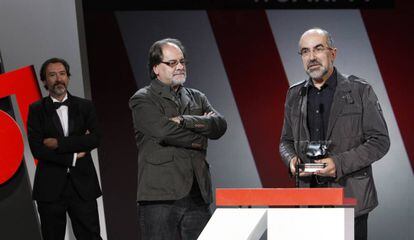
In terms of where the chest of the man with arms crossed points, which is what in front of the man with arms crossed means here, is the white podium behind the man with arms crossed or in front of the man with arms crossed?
in front

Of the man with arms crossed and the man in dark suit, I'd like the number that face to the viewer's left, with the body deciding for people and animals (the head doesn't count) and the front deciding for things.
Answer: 0

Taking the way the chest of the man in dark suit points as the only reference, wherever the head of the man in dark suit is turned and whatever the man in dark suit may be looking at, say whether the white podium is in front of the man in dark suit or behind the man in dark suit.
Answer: in front

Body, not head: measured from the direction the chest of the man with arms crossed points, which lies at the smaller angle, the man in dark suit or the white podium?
the white podium

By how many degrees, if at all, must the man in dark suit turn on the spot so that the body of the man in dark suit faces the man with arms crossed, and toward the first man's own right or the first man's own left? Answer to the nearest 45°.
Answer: approximately 45° to the first man's own left

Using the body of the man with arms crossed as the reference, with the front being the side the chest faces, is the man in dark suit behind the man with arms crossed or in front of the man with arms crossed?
behind

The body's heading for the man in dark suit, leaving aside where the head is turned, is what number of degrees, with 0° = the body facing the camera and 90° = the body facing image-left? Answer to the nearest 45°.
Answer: approximately 0°

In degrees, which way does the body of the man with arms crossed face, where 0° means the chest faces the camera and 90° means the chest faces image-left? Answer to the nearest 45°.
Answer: approximately 315°

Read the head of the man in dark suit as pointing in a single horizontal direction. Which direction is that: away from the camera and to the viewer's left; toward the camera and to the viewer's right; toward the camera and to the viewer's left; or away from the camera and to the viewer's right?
toward the camera and to the viewer's right
